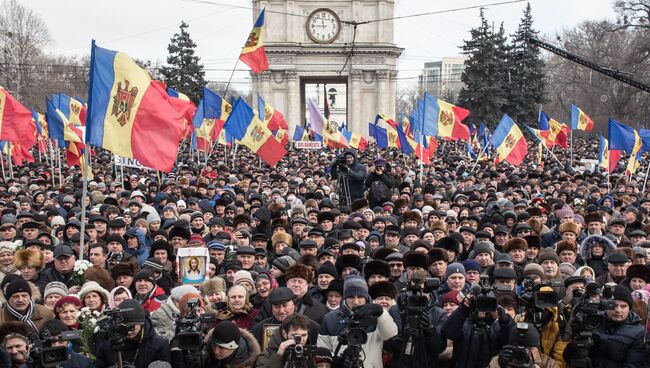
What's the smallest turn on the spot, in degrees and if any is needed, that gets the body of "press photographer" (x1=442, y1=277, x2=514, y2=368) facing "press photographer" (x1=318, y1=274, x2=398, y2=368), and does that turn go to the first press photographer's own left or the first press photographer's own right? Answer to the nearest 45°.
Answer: approximately 90° to the first press photographer's own right

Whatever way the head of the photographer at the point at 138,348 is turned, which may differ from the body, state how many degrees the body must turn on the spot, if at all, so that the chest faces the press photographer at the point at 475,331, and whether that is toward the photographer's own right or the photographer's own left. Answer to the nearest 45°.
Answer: approximately 135° to the photographer's own left

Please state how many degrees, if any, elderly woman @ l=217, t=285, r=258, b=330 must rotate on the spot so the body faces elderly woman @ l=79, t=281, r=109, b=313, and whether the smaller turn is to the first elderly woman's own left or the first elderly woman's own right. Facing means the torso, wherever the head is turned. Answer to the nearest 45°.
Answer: approximately 90° to the first elderly woman's own right

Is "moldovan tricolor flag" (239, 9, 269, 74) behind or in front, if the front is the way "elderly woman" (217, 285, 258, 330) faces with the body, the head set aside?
behind

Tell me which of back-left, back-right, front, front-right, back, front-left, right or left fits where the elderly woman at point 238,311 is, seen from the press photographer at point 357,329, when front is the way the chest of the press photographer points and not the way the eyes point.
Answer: back-right

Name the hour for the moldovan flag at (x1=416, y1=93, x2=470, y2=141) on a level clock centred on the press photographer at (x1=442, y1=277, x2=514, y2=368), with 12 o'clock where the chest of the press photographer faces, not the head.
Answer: The moldovan flag is roughly at 6 o'clock from the press photographer.

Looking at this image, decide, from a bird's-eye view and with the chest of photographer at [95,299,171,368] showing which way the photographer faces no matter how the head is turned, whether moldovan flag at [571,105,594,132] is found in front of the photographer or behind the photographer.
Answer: behind
